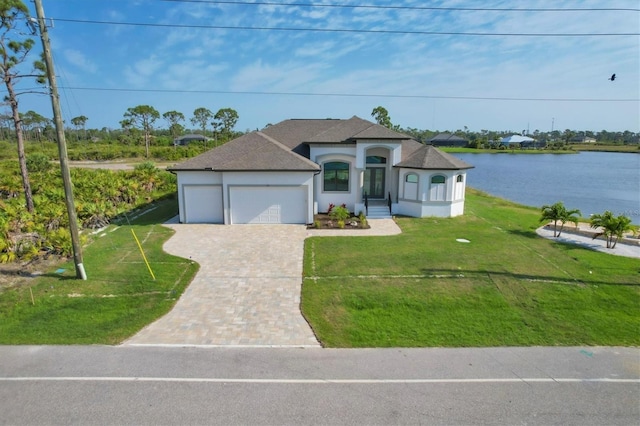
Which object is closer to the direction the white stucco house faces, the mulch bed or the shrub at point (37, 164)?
the mulch bed

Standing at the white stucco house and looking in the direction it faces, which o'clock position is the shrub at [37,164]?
The shrub is roughly at 4 o'clock from the white stucco house.

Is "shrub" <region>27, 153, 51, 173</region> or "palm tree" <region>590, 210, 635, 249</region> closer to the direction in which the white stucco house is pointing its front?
the palm tree

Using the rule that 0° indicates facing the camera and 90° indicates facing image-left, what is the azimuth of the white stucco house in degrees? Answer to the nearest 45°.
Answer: approximately 0°

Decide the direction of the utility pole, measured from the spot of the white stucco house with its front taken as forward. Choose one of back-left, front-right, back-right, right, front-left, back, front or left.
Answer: front-right

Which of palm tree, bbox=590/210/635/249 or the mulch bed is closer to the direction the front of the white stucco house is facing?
the mulch bed
